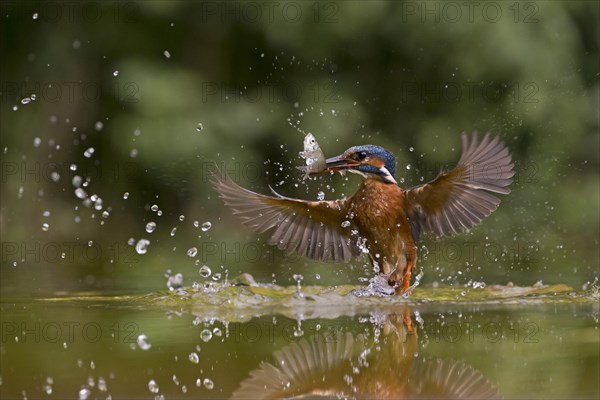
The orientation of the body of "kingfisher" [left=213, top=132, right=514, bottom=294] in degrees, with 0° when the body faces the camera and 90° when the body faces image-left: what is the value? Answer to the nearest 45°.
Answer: approximately 45°

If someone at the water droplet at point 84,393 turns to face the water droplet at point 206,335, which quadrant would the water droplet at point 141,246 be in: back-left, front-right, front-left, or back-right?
front-left

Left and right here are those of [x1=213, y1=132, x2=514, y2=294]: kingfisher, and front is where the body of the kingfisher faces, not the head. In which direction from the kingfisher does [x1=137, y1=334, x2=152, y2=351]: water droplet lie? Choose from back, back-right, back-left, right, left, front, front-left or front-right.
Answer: front

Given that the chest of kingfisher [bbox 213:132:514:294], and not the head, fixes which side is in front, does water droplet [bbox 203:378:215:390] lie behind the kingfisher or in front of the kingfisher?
in front

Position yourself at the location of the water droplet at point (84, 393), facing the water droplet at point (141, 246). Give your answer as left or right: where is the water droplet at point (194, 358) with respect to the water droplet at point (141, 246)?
right

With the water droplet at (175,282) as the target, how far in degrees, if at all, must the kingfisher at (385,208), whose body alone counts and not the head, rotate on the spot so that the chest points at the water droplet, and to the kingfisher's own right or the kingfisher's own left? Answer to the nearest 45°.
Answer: approximately 90° to the kingfisher's own right

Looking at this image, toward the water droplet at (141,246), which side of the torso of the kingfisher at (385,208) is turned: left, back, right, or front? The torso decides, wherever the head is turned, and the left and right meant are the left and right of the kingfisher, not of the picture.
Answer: right

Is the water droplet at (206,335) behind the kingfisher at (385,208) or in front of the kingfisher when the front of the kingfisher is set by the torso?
in front
